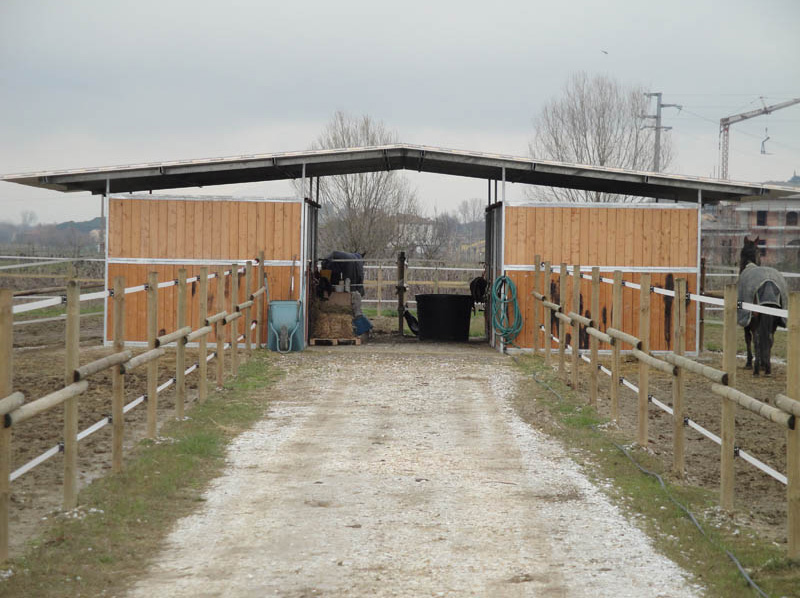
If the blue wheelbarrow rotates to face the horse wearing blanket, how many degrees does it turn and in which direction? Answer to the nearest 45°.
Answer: approximately 45° to its left

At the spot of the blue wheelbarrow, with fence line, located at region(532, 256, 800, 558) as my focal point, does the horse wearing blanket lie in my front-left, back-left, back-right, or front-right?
front-left

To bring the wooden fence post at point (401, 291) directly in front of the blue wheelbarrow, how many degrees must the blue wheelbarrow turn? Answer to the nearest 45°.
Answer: approximately 135° to its left

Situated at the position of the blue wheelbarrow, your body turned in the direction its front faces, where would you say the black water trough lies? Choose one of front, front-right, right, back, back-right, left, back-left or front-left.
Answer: back-left

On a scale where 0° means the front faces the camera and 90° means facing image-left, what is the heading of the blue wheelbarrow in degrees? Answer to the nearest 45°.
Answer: approximately 0°

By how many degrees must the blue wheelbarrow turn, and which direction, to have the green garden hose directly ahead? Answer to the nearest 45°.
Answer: approximately 90° to its left

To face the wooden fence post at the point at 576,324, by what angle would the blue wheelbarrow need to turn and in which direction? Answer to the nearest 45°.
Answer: approximately 45° to its left

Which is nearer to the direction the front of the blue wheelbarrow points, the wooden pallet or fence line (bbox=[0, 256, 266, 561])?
the fence line

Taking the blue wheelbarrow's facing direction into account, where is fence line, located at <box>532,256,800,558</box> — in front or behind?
in front
